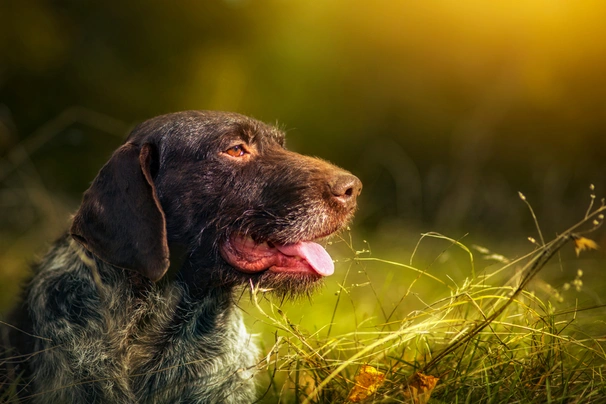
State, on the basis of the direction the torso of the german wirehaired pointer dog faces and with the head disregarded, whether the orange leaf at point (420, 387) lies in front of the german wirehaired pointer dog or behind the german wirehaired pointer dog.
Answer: in front

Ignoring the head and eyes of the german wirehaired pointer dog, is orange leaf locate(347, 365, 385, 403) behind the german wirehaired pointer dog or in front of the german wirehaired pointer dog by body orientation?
in front

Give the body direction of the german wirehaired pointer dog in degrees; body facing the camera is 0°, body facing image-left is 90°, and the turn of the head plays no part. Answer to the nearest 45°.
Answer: approximately 270°
